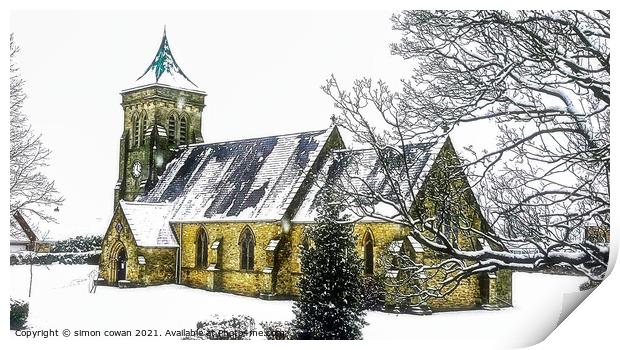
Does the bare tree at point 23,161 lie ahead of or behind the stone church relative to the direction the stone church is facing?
ahead

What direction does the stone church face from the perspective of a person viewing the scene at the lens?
facing the viewer and to the left of the viewer

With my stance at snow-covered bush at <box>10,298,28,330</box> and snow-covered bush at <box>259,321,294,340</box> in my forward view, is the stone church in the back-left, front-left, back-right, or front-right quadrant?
front-left

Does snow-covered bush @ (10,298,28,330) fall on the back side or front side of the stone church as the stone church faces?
on the front side

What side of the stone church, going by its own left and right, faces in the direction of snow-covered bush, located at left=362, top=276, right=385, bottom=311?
left
